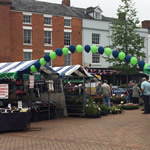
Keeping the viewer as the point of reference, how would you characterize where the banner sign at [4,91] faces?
facing the viewer

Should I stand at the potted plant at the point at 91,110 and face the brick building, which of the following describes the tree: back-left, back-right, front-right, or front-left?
front-right

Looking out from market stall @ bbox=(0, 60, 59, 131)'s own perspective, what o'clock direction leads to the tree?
The tree is roughly at 7 o'clock from the market stall.

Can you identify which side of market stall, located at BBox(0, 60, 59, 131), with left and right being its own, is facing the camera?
front

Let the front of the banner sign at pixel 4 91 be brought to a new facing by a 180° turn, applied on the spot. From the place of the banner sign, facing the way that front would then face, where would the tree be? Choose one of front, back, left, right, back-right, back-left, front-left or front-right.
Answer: front-right

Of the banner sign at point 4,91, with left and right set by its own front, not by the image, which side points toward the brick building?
back

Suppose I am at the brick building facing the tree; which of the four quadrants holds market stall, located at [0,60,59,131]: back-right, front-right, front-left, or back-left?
front-right

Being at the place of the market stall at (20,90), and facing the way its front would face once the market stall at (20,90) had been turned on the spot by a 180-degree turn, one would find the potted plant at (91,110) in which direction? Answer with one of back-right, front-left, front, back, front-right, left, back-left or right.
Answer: right

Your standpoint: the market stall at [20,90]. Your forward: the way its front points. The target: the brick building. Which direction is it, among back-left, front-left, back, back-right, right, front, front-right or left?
back
